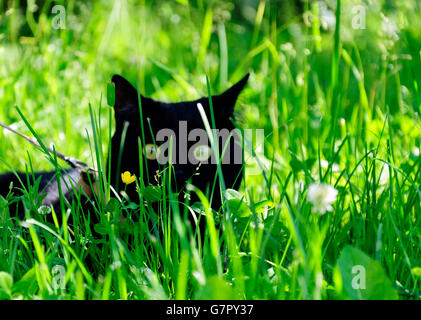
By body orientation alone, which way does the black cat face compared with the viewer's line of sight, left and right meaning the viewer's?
facing the viewer and to the right of the viewer

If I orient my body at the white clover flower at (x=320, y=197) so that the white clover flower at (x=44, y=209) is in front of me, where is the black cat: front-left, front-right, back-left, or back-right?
front-right
